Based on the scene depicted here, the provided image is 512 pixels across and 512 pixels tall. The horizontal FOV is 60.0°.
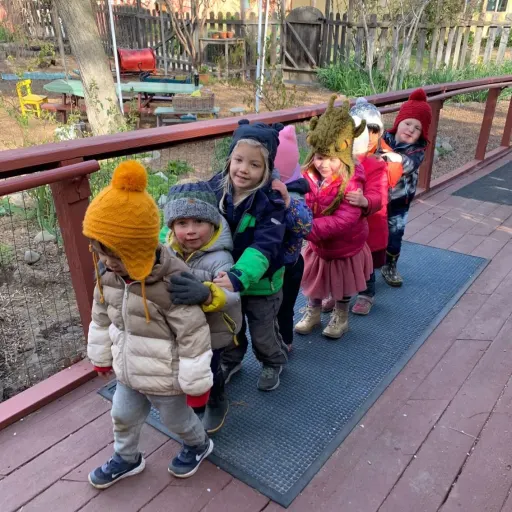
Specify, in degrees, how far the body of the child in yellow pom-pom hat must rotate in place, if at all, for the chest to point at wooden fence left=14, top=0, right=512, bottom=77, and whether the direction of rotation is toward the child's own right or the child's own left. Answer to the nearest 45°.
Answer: approximately 180°

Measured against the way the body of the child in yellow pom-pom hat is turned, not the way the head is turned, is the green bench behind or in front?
behind

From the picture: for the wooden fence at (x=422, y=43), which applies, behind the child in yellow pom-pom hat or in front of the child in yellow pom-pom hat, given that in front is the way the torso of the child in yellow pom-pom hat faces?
behind

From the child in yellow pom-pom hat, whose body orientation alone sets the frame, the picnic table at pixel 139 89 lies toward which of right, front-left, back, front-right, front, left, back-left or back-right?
back-right

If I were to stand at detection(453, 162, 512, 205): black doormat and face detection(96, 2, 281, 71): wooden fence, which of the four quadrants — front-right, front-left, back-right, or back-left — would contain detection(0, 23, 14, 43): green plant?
front-left

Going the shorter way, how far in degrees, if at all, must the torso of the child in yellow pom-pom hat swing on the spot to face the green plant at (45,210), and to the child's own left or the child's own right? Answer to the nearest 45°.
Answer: approximately 135° to the child's own right

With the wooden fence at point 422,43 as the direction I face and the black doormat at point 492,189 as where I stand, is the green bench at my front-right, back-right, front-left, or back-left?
front-left

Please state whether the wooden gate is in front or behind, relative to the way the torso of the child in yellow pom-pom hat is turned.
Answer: behind

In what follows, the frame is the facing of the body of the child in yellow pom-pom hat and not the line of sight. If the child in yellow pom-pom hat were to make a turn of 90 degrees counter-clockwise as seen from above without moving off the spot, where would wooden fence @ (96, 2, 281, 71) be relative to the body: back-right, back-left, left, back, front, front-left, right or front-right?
back-left

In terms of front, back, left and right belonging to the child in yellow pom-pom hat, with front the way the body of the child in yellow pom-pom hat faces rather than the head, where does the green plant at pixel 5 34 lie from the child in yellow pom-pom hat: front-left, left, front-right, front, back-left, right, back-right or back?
back-right

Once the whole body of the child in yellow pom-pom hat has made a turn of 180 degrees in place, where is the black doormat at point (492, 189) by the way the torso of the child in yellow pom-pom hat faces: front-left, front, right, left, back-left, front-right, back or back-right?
front

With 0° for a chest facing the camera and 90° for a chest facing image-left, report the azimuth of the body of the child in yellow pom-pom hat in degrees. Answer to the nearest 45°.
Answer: approximately 45°
